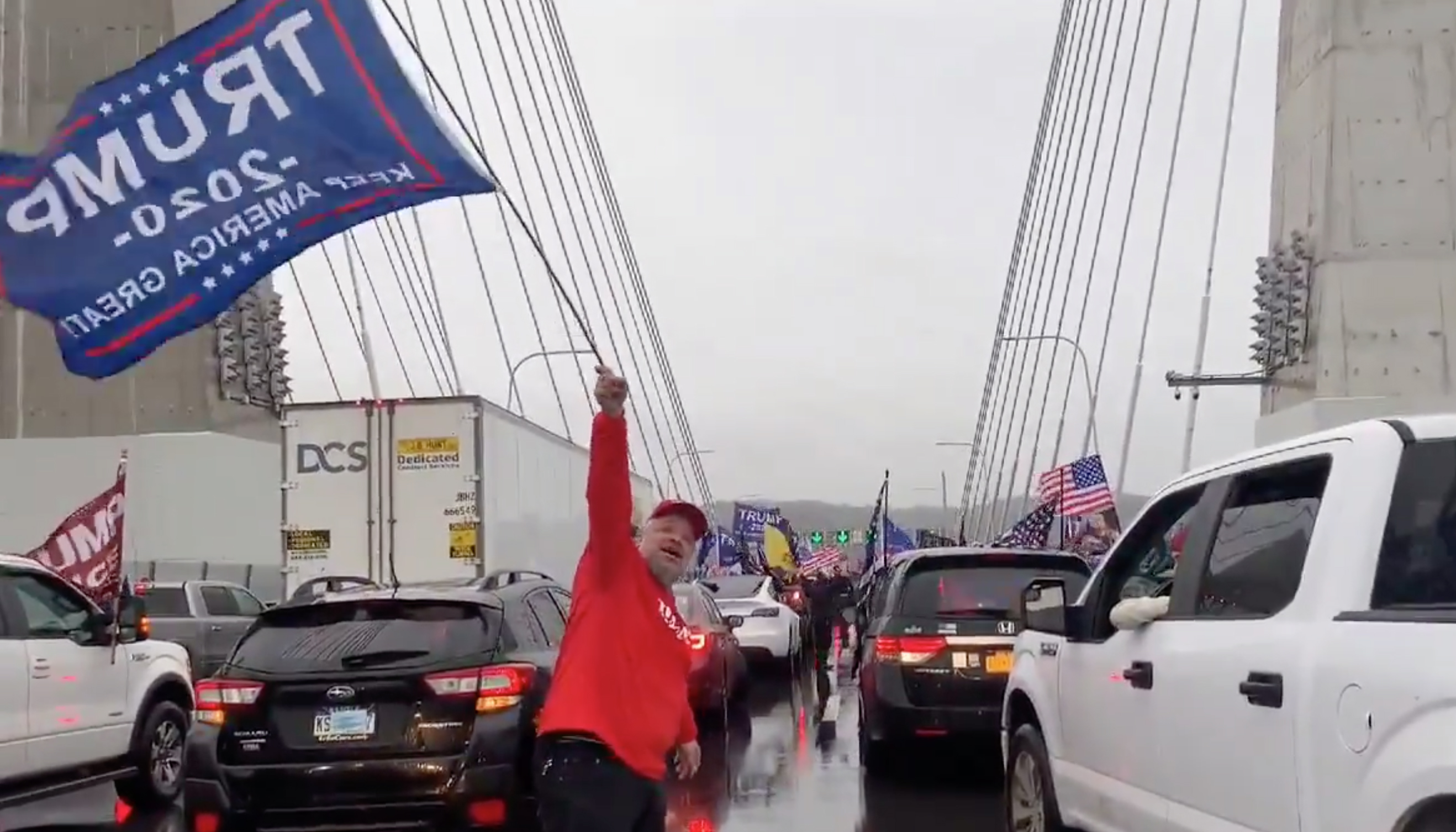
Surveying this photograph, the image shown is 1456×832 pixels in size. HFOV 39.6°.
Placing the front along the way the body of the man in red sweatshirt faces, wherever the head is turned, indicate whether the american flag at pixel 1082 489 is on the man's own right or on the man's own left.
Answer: on the man's own left

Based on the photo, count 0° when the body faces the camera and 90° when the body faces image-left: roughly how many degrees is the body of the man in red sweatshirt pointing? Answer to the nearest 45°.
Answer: approximately 315°

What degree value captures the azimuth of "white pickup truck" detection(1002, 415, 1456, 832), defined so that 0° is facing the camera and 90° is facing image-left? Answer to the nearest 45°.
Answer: approximately 135°

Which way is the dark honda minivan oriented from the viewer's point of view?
away from the camera

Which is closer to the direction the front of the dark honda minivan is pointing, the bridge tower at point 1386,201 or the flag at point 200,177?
the bridge tower

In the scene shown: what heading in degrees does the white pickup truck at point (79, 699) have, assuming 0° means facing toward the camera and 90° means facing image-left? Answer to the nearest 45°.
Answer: approximately 225°

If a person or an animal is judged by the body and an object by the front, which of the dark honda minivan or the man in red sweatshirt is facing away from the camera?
the dark honda minivan

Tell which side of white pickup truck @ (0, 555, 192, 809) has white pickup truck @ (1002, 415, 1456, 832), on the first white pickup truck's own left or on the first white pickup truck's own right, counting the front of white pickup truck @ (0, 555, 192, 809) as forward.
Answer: on the first white pickup truck's own right

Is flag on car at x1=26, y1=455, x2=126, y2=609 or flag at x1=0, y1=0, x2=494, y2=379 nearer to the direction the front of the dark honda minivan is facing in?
the flag on car
